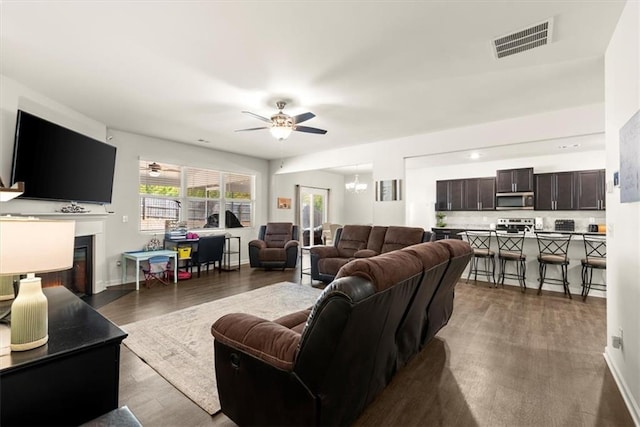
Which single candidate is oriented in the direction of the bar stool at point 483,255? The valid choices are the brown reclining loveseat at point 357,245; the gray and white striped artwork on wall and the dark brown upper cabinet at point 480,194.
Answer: the dark brown upper cabinet

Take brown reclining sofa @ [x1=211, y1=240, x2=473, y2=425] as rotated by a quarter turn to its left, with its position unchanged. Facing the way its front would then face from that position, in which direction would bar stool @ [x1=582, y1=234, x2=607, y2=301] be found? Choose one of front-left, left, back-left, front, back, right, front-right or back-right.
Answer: back

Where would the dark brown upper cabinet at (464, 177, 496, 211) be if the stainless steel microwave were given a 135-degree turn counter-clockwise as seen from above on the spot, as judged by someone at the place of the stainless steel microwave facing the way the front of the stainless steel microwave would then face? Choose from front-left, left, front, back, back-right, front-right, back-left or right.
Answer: back-left

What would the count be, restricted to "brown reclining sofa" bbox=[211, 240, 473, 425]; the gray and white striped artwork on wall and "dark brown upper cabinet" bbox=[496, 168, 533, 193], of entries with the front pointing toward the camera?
2

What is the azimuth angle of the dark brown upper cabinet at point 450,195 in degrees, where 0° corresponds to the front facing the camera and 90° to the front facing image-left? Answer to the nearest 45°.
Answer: approximately 0°

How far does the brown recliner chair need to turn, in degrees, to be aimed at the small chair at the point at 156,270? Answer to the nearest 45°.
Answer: approximately 90° to its right

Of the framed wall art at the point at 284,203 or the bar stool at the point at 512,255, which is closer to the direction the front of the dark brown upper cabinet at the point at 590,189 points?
the bar stool

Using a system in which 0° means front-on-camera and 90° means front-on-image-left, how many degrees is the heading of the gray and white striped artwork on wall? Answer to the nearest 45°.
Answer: approximately 0°
